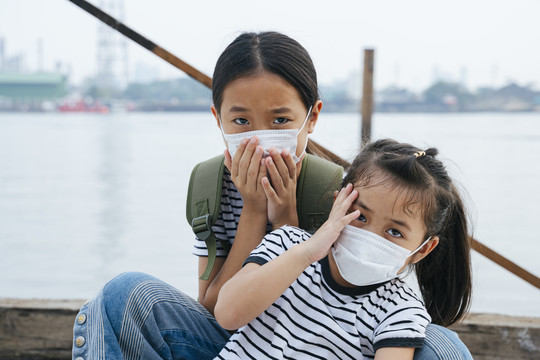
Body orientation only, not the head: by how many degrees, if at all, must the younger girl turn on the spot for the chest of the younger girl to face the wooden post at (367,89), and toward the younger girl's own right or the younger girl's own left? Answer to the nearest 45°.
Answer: approximately 180°

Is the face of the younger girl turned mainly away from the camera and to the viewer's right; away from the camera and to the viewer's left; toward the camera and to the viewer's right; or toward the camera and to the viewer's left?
toward the camera and to the viewer's left

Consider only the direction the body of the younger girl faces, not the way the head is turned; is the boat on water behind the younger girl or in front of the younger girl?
behind

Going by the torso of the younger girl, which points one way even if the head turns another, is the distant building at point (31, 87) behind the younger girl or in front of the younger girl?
behind

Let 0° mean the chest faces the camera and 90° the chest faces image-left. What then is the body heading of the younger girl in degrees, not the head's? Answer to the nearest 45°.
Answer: approximately 0°
